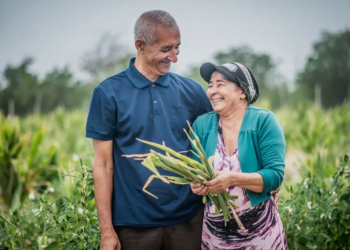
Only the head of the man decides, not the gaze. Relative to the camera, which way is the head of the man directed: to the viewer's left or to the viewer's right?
to the viewer's right

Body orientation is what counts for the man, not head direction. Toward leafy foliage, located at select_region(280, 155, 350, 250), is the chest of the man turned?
no

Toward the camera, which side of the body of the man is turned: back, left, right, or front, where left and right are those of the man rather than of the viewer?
front

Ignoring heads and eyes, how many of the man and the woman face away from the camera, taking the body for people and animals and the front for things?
0

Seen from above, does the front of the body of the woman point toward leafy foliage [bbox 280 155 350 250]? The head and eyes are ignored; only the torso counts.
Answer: no

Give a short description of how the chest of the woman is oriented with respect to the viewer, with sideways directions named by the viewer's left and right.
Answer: facing the viewer and to the left of the viewer

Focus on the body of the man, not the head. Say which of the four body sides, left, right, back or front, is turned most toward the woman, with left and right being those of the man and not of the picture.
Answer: left

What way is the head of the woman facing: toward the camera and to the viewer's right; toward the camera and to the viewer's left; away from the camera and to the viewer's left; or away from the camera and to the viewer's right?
toward the camera and to the viewer's left
